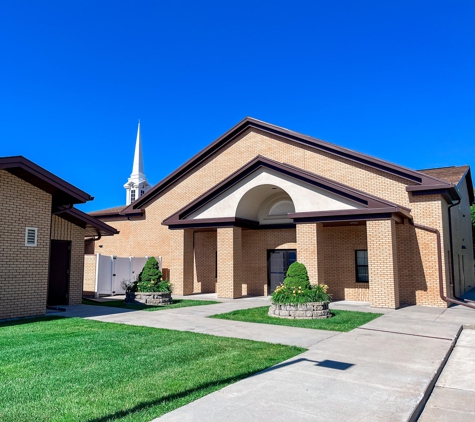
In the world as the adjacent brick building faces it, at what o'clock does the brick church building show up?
The brick church building is roughly at 10 o'clock from the adjacent brick building.

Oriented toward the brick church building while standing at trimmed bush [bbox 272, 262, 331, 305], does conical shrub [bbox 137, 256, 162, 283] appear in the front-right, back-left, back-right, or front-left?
front-left

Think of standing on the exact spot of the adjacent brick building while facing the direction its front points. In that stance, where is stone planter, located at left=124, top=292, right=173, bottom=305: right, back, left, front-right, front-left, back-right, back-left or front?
left

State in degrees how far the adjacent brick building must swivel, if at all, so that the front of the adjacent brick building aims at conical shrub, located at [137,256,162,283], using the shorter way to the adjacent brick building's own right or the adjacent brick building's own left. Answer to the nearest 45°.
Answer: approximately 90° to the adjacent brick building's own left

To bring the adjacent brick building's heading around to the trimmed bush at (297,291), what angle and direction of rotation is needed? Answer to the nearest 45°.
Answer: approximately 45° to its left

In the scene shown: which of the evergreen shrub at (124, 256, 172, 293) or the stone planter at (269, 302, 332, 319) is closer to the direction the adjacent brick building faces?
the stone planter

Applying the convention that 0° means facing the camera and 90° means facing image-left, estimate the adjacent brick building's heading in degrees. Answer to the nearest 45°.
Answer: approximately 315°

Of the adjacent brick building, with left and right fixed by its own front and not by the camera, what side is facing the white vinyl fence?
left

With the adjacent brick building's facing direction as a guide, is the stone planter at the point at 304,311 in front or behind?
in front

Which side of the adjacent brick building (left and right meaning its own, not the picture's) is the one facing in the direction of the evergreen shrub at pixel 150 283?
left
